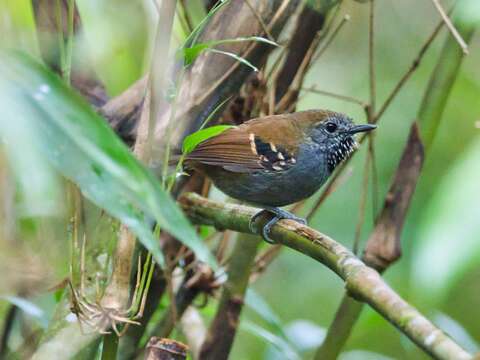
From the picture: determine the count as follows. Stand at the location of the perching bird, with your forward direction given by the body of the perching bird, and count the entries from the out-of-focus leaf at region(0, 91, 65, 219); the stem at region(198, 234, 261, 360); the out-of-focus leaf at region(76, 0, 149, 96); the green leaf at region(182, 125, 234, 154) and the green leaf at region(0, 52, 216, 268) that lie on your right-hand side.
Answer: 4

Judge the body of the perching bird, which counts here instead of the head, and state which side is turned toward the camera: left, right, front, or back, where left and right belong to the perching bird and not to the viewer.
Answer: right

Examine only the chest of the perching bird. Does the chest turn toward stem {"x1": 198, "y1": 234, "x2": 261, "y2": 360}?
no

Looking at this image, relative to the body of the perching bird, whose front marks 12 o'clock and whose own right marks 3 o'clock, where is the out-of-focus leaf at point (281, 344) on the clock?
The out-of-focus leaf is roughly at 9 o'clock from the perching bird.

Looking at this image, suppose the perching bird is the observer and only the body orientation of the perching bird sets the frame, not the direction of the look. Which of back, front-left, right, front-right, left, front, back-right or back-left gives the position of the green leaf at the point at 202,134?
back

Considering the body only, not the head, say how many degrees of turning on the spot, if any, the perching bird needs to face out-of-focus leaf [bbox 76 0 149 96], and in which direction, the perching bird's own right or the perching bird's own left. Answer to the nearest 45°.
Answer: approximately 135° to the perching bird's own left

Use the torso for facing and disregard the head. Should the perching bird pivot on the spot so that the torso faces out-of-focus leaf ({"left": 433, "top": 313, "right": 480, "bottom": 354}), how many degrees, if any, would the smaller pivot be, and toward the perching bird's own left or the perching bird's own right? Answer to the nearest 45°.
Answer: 0° — it already faces it

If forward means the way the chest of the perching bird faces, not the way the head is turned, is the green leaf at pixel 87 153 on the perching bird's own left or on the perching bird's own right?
on the perching bird's own right

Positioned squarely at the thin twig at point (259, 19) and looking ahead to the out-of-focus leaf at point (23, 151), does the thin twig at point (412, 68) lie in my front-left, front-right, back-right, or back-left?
back-left

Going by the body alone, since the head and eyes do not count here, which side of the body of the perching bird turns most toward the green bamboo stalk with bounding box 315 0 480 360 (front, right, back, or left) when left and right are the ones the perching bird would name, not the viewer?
front

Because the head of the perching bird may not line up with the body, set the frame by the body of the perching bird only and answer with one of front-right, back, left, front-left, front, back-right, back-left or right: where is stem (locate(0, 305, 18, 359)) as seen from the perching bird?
back-right
